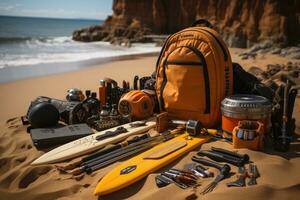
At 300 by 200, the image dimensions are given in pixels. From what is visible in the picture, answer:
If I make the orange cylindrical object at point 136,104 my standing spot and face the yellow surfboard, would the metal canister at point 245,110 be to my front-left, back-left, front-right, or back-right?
front-left

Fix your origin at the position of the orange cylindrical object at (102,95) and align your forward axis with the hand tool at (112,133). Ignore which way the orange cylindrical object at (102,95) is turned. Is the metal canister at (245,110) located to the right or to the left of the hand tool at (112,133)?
left

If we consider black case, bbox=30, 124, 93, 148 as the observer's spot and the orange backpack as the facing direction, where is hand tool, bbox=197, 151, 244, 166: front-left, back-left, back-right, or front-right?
front-right

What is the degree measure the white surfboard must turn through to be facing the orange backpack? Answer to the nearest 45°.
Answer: approximately 135° to its left

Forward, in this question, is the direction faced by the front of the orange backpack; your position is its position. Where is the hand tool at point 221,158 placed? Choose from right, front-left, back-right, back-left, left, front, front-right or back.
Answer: front-left

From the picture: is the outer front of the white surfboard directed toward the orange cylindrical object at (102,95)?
no

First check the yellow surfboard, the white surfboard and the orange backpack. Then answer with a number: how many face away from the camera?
0

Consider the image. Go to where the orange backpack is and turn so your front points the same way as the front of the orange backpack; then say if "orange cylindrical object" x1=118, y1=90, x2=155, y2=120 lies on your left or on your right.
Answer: on your right

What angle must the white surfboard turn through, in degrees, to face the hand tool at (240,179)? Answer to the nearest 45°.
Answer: approximately 90° to its left

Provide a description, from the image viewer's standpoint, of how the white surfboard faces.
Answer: facing the viewer and to the left of the viewer

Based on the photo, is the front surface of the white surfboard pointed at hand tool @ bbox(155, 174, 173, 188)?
no

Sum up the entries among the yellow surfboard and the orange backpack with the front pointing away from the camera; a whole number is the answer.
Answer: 0
